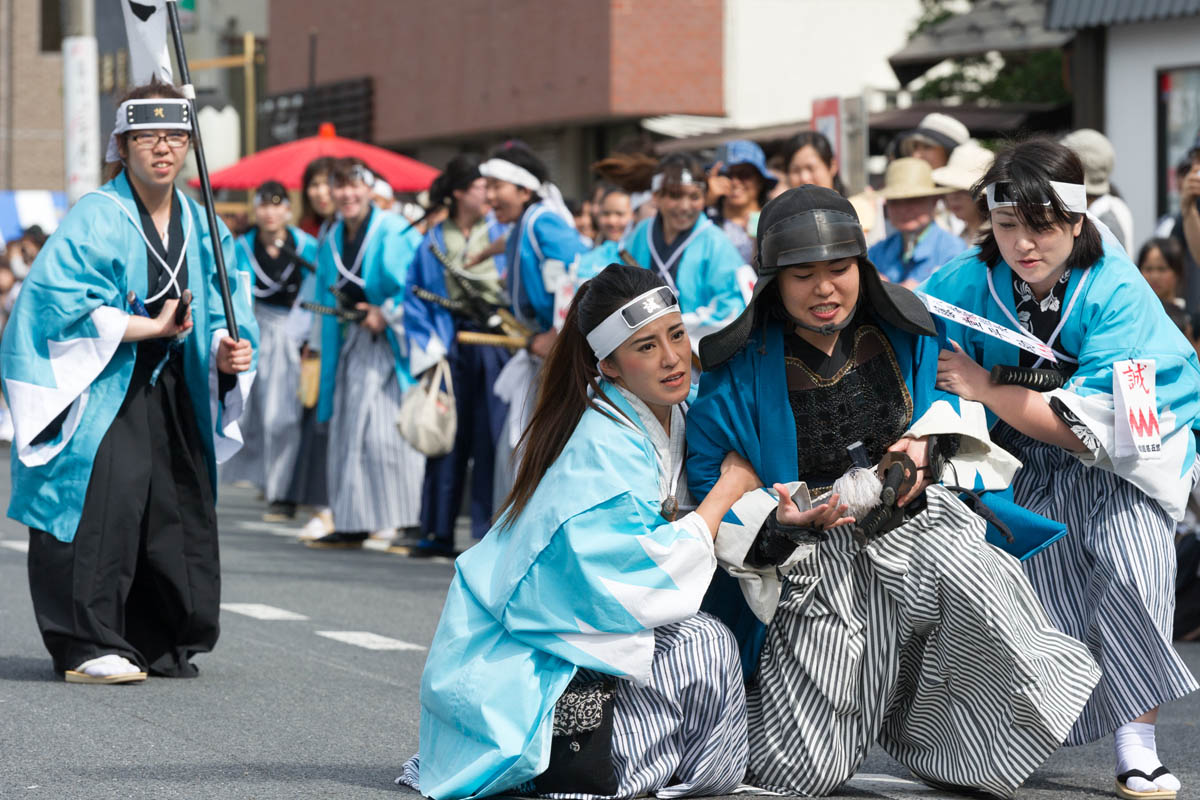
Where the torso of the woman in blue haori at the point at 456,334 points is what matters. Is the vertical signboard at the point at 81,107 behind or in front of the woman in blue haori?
behind

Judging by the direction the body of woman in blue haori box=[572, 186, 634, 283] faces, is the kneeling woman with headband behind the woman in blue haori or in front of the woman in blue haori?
in front

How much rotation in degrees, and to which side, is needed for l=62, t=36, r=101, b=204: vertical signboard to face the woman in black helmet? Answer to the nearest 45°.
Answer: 0° — it already faces them

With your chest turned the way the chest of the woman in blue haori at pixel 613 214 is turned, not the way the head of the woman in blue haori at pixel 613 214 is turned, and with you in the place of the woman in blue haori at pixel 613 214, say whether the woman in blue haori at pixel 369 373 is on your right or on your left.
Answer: on your right

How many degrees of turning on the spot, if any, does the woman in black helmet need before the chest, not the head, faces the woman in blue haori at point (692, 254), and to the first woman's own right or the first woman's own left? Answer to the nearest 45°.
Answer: approximately 180°

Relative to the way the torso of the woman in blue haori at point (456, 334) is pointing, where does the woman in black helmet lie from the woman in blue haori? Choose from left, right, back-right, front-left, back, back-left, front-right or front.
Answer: front-right
